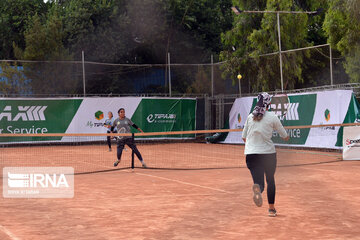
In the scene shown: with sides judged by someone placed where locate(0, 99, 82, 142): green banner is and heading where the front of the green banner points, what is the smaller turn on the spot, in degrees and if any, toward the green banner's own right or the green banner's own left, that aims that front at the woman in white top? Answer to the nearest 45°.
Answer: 0° — it already faces them

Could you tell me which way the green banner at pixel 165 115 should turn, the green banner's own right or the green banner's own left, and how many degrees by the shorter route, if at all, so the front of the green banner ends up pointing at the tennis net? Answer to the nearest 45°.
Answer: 0° — it already faces it

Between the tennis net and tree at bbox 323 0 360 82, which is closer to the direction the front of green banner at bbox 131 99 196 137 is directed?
the tennis net

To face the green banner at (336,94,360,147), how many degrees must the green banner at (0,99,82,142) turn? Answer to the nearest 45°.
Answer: approximately 45° to its left

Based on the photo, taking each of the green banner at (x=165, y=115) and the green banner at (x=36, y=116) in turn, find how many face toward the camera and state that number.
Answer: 2

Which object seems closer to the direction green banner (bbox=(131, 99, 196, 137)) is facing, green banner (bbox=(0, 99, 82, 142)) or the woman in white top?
the woman in white top

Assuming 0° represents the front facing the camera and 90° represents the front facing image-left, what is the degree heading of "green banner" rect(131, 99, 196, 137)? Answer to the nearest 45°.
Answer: approximately 0°

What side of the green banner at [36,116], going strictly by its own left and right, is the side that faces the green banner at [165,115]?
left
